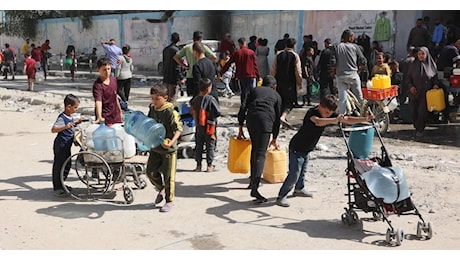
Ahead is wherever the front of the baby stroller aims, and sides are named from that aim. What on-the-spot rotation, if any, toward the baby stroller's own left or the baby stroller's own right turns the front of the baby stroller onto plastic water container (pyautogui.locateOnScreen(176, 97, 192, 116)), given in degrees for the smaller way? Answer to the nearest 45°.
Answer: approximately 180°

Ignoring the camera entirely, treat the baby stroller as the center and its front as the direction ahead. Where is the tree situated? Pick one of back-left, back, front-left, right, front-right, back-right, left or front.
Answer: back

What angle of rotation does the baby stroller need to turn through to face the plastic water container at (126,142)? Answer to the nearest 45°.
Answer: approximately 135° to its right

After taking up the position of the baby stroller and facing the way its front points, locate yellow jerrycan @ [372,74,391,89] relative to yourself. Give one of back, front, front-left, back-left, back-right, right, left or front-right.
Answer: back-left

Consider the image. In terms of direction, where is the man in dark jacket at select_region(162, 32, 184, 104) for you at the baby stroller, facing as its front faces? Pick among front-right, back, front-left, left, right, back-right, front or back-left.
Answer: back

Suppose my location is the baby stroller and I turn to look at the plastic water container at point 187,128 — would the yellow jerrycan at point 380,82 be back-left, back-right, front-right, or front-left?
front-right

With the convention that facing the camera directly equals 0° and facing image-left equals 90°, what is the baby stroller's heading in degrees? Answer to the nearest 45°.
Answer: approximately 315°

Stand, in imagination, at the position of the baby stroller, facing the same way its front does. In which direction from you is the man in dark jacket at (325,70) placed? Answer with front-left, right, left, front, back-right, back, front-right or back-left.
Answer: back-left

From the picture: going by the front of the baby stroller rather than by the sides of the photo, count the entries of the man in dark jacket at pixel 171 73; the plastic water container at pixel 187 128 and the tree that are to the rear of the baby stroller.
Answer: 3

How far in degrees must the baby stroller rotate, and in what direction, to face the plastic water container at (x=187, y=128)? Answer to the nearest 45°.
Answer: approximately 180°

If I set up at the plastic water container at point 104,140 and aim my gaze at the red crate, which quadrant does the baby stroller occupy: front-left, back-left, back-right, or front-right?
front-right

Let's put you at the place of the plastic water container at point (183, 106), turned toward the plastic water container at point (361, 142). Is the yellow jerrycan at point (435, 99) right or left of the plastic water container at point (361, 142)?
left
